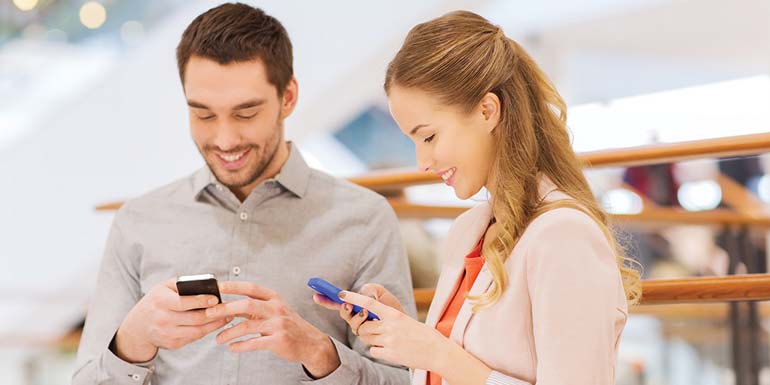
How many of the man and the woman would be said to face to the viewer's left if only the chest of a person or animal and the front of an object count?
1

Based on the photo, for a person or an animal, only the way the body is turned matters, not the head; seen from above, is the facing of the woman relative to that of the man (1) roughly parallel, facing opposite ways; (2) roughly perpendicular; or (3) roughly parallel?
roughly perpendicular

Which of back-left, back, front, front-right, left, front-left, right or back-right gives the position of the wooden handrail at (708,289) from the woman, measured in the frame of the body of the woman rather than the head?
back-right

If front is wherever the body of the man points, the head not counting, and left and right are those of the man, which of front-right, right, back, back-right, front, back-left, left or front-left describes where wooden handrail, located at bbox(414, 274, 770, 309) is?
left

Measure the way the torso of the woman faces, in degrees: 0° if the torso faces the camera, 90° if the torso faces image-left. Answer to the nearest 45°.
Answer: approximately 90°

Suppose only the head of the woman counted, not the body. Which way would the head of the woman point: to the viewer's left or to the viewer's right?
to the viewer's left

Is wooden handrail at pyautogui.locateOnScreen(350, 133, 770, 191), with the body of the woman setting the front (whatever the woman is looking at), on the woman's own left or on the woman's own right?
on the woman's own right
